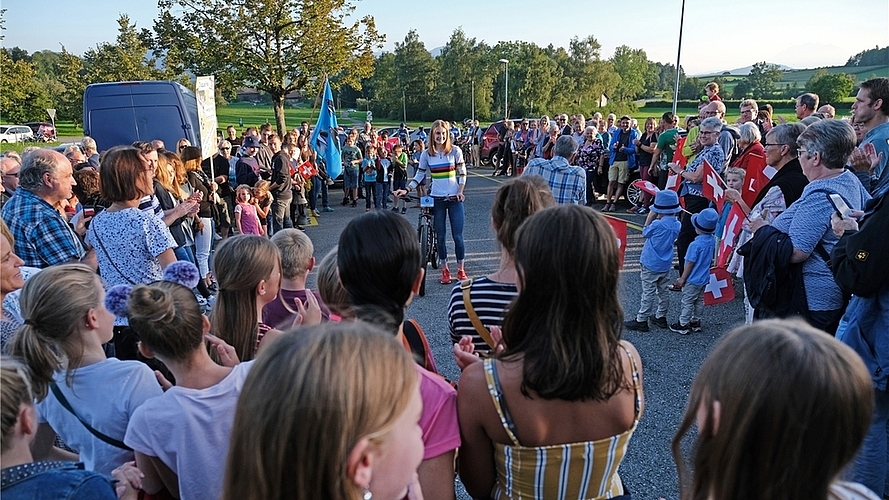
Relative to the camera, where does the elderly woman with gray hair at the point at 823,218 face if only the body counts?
to the viewer's left

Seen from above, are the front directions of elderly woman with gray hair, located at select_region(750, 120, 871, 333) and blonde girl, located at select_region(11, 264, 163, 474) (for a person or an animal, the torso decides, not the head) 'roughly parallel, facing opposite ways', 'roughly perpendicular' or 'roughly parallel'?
roughly perpendicular

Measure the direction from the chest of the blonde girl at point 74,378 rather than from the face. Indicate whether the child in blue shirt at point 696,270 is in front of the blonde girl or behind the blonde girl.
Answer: in front

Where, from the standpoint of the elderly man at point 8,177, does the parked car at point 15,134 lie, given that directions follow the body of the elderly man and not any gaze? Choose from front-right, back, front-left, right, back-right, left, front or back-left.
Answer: left

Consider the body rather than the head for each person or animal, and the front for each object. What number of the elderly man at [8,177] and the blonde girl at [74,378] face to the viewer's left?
0

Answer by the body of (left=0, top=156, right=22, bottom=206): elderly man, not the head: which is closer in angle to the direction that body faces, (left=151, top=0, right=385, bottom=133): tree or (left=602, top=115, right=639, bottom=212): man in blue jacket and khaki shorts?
the man in blue jacket and khaki shorts

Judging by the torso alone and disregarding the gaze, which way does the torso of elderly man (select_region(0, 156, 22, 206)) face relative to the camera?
to the viewer's right

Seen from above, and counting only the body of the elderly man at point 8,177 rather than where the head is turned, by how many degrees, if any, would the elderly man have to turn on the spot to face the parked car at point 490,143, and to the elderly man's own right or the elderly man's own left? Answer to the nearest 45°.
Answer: approximately 45° to the elderly man's own left

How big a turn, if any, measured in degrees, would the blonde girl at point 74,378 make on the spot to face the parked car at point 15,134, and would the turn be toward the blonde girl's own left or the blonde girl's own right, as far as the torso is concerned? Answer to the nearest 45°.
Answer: approximately 45° to the blonde girl's own left

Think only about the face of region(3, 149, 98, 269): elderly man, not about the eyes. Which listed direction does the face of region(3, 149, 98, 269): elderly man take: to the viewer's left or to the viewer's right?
to the viewer's right

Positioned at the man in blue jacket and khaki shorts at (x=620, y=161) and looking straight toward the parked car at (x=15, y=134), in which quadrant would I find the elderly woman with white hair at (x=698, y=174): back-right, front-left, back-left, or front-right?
back-left

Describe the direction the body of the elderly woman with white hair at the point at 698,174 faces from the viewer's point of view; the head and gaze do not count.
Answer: to the viewer's left
